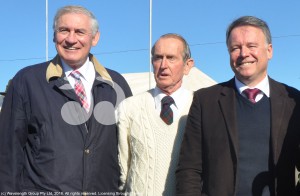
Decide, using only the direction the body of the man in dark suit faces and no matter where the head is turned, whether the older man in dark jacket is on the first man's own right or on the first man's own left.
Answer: on the first man's own right

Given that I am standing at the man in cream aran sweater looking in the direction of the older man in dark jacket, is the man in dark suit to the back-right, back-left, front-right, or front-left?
back-left

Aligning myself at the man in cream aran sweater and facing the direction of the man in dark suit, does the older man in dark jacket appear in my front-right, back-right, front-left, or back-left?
back-right

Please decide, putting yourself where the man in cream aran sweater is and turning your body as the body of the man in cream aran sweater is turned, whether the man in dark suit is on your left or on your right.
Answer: on your left

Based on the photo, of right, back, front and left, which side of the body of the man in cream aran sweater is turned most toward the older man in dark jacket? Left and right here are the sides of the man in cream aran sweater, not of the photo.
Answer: right

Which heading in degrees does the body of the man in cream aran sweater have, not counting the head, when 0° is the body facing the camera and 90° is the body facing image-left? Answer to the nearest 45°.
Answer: approximately 0°

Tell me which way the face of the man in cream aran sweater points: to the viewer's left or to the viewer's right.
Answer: to the viewer's left

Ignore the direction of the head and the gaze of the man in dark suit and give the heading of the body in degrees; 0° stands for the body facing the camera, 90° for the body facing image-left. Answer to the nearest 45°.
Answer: approximately 0°

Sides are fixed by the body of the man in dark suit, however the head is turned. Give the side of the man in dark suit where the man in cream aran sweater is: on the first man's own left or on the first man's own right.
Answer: on the first man's own right
